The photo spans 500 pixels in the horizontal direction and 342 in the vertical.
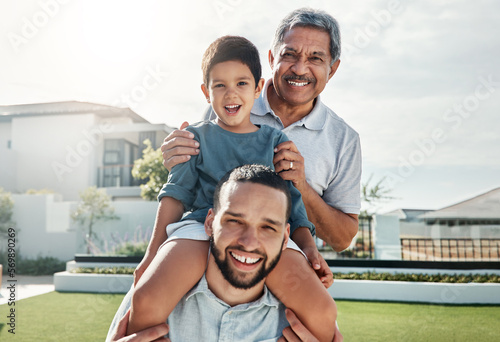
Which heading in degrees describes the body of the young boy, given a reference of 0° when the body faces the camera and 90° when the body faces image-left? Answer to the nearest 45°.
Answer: approximately 0°

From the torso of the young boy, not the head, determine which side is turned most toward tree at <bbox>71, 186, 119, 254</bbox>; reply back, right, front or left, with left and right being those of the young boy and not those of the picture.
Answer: back

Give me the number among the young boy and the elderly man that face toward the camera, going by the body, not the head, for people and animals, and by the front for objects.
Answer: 2

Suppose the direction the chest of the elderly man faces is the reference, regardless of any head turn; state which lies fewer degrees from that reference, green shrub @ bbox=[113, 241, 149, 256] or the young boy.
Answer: the young boy

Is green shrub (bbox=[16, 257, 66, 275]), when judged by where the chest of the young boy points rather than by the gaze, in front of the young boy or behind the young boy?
behind
